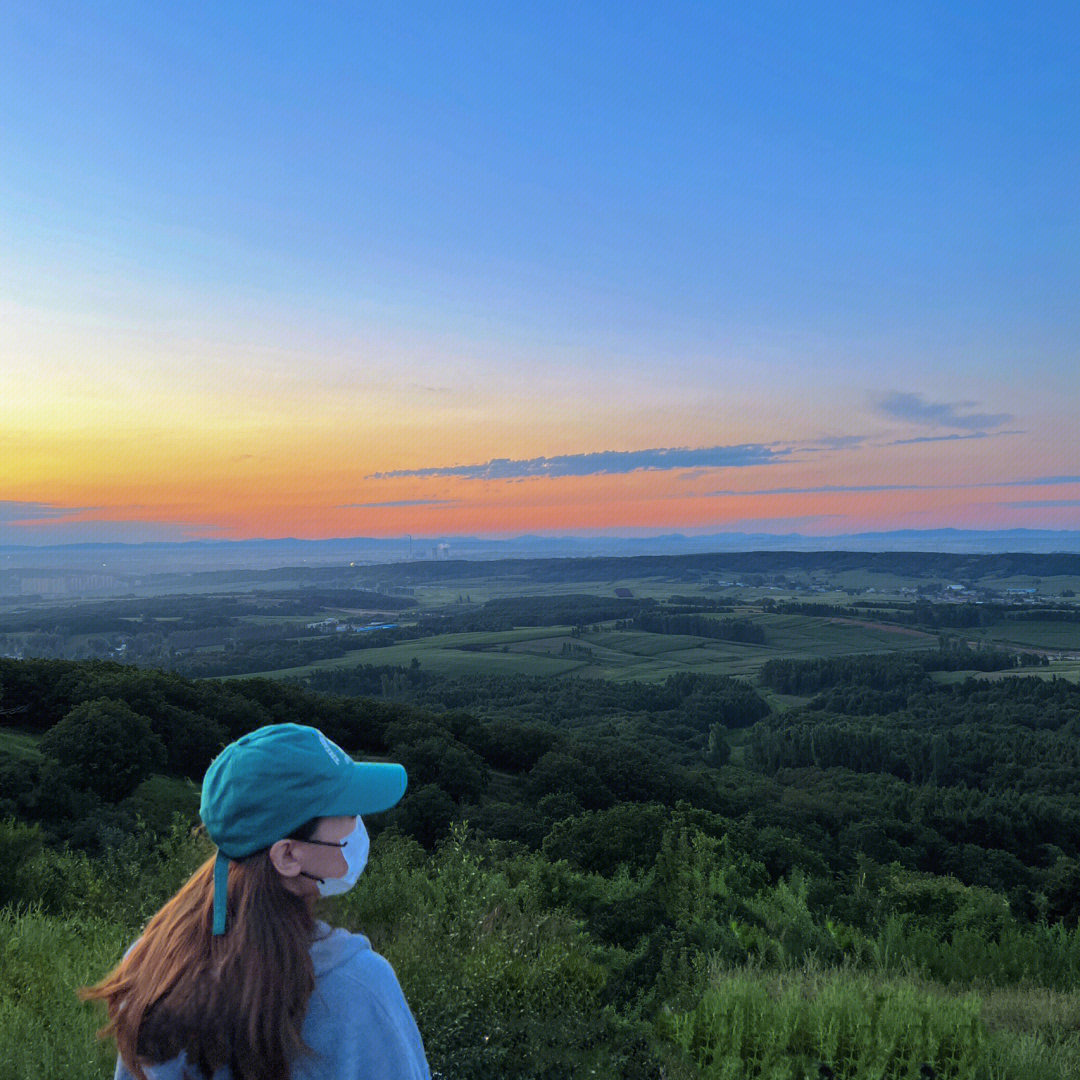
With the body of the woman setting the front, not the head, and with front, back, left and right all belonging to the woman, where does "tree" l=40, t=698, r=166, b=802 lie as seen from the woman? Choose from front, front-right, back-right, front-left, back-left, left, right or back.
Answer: front-left

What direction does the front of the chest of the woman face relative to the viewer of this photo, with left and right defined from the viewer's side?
facing away from the viewer and to the right of the viewer
